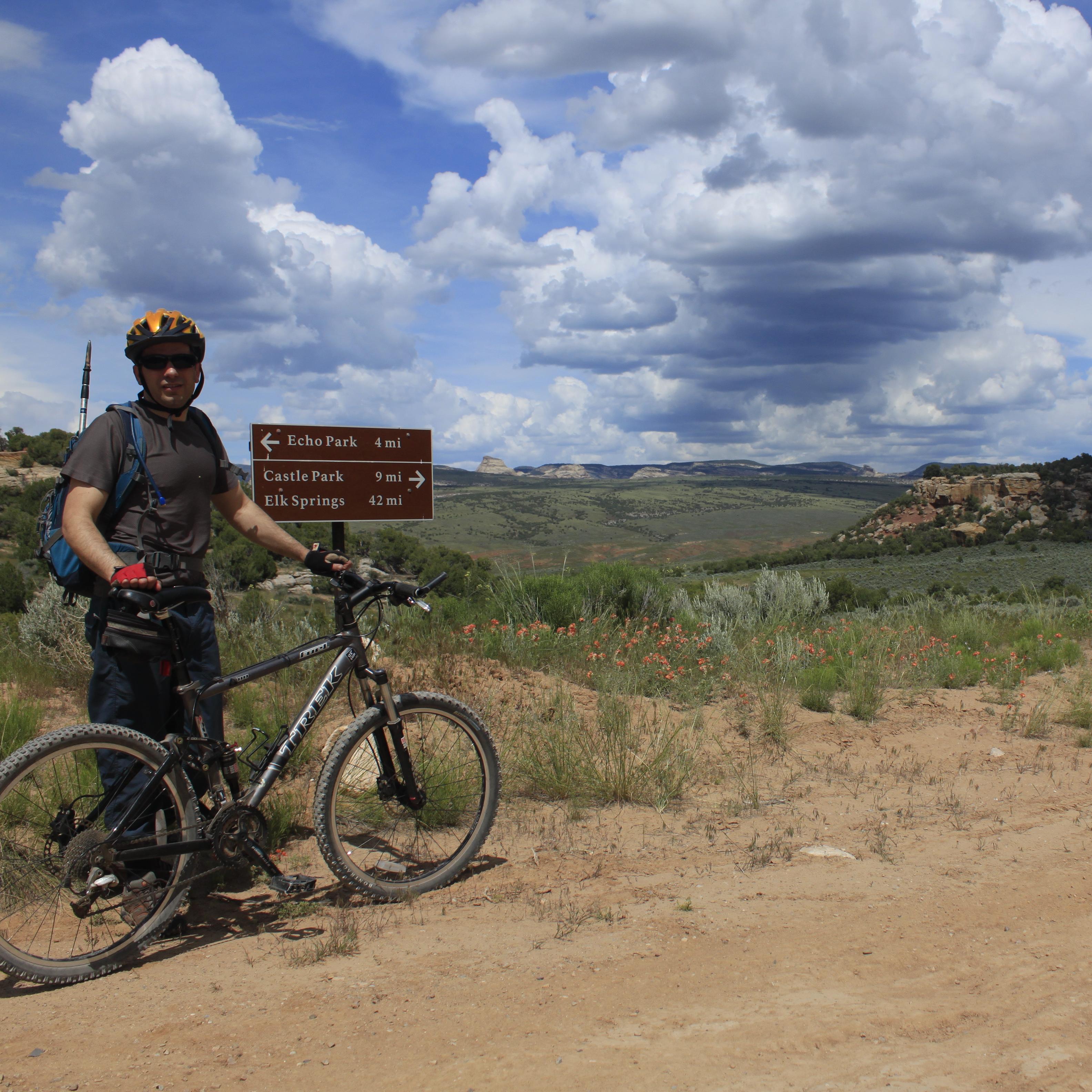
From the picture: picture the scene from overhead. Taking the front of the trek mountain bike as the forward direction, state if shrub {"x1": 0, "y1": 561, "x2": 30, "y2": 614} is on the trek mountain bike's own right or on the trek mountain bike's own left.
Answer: on the trek mountain bike's own left

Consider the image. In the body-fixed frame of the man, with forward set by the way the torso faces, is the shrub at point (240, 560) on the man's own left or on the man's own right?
on the man's own left

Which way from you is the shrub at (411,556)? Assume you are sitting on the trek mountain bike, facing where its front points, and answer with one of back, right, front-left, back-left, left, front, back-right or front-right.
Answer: front-left

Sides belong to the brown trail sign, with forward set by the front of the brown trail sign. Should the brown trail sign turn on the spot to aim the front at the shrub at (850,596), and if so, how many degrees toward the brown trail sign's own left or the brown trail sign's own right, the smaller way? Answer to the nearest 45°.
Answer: approximately 135° to the brown trail sign's own left

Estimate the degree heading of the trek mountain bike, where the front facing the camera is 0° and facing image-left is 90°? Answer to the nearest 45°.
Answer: approximately 225°

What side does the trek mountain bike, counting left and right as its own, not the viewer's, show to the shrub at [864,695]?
front

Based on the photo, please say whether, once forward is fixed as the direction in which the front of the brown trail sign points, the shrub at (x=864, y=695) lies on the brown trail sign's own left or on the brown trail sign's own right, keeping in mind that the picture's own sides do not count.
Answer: on the brown trail sign's own left

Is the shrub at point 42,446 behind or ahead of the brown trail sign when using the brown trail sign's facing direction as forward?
behind

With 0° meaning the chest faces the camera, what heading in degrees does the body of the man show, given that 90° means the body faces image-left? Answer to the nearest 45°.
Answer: approximately 315°

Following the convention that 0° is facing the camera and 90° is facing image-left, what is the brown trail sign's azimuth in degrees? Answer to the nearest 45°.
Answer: approximately 0°

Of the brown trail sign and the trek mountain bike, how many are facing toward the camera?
1

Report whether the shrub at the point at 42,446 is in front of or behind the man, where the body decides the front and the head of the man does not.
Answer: behind

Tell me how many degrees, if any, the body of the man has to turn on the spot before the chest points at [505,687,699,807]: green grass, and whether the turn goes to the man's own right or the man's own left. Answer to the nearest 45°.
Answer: approximately 90° to the man's own left
